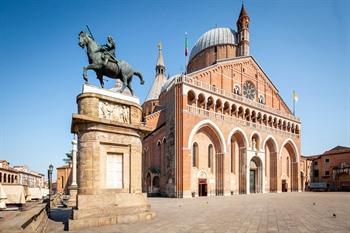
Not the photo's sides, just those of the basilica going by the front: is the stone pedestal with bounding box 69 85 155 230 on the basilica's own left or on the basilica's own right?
on the basilica's own right

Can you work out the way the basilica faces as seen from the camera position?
facing the viewer and to the right of the viewer

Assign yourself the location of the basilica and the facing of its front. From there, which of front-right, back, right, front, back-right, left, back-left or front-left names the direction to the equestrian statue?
front-right
